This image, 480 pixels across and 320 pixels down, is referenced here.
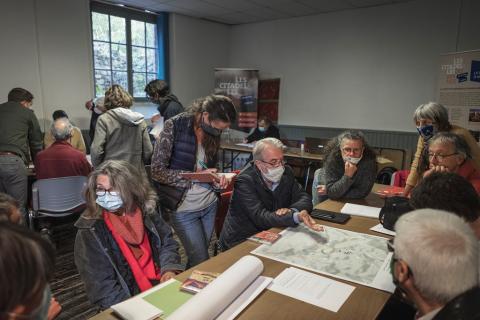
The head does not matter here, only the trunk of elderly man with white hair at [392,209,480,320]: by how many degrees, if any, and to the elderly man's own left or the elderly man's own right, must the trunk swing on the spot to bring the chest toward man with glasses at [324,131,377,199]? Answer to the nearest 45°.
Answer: approximately 45° to the elderly man's own right

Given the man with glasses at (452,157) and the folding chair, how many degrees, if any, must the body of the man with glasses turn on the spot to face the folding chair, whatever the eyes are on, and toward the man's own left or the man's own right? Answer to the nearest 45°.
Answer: approximately 45° to the man's own right

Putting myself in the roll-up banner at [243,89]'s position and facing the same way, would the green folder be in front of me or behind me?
in front

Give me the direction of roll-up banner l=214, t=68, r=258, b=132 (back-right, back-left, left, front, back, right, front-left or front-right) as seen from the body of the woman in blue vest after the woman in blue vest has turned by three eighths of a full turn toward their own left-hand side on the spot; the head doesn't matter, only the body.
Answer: front

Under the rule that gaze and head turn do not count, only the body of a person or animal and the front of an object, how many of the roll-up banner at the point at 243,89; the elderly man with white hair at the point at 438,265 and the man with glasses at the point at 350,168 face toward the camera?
2

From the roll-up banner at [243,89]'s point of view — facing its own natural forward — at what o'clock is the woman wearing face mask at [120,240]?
The woman wearing face mask is roughly at 12 o'clock from the roll-up banner.

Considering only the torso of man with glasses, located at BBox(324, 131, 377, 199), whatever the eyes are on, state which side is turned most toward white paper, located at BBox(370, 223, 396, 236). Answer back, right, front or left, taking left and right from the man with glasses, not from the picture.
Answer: front

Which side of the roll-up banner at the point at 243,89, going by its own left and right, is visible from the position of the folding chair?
front

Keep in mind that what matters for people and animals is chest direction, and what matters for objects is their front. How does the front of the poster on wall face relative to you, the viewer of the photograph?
facing the viewer and to the left of the viewer

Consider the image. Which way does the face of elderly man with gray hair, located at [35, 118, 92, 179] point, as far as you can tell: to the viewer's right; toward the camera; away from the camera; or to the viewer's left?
away from the camera

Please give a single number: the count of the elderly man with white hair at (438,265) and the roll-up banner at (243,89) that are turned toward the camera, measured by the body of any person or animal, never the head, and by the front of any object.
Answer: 1

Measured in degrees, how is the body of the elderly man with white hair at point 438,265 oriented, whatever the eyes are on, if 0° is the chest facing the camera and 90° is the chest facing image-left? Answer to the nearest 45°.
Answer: approximately 135°

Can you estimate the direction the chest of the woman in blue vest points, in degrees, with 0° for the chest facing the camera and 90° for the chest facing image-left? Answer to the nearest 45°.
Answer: approximately 315°

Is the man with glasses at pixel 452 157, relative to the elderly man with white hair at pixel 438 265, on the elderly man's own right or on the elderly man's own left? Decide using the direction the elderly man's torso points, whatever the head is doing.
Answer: on the elderly man's own right
